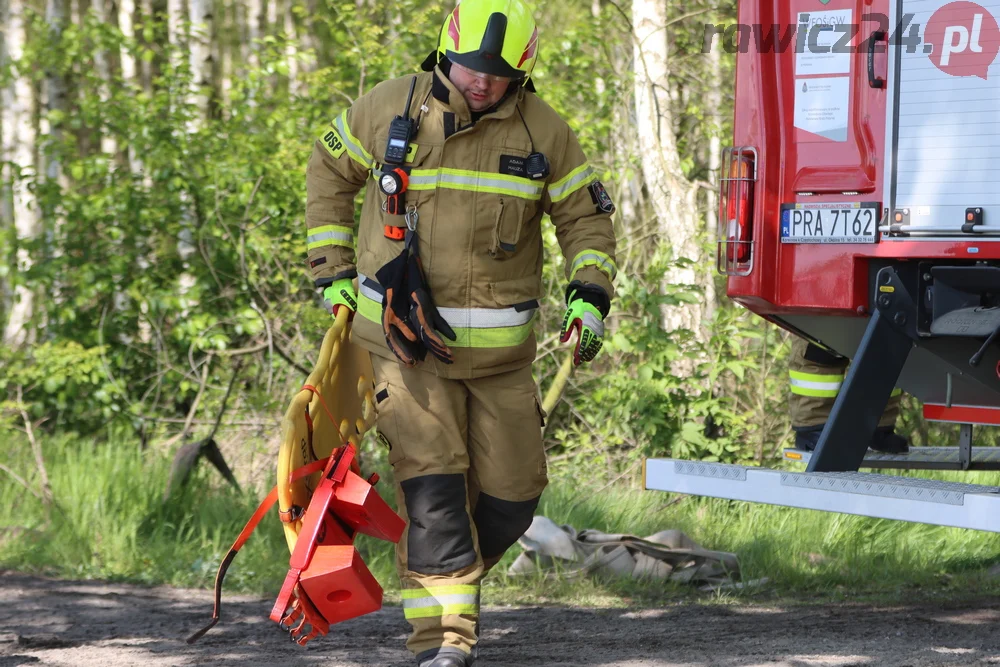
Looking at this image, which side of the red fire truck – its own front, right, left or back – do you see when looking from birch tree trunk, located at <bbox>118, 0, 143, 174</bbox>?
left

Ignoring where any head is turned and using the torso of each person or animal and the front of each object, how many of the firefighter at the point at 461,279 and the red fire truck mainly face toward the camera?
1

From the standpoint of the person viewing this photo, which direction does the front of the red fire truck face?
facing away from the viewer and to the right of the viewer

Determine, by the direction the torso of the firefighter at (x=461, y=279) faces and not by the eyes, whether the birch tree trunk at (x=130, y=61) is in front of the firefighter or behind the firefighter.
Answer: behind

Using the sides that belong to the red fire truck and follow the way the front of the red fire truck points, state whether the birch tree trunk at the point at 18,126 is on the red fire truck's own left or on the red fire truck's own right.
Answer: on the red fire truck's own left
